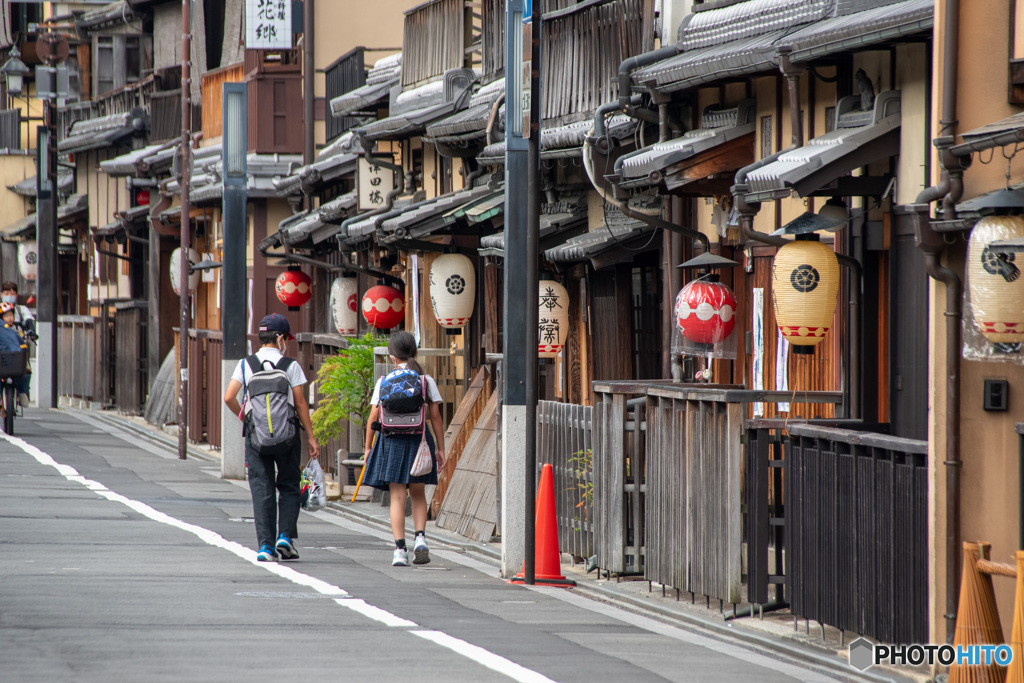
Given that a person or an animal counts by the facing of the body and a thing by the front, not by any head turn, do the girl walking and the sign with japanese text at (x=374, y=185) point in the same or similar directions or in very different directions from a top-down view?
very different directions

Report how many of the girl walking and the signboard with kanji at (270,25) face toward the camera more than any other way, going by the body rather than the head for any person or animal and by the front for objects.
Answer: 1

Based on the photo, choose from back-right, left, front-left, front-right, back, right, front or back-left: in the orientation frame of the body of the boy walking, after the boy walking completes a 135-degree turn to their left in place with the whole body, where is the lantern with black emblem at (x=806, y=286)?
left

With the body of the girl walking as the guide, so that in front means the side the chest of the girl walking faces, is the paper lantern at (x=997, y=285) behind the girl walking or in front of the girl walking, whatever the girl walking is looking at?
behind

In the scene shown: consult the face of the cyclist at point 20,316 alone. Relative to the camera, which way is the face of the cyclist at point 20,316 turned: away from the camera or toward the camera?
toward the camera

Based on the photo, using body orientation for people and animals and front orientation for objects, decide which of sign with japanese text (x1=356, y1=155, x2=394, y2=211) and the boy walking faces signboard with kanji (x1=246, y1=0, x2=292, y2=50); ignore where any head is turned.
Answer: the boy walking

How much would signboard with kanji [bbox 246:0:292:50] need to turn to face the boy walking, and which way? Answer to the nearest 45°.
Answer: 0° — it already faces them

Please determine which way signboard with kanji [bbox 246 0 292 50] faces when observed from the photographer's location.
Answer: facing the viewer

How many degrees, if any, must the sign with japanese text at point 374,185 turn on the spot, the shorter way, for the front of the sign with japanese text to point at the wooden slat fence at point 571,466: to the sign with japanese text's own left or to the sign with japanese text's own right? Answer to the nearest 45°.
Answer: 0° — it already faces it

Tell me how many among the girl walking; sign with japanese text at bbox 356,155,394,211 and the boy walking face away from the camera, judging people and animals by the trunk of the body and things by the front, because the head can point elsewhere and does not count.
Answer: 2

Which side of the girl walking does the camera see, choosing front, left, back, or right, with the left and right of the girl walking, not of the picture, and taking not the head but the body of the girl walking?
back

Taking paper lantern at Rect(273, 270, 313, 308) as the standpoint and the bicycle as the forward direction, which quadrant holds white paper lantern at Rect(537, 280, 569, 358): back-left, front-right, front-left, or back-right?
back-left

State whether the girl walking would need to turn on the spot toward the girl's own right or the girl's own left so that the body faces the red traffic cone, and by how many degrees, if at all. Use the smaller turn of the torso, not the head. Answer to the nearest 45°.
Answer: approximately 135° to the girl's own right

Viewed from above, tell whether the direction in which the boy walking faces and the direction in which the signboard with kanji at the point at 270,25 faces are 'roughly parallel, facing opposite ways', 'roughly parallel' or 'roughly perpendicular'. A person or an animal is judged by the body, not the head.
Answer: roughly parallel, facing opposite ways

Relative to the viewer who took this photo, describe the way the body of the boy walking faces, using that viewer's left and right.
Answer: facing away from the viewer
